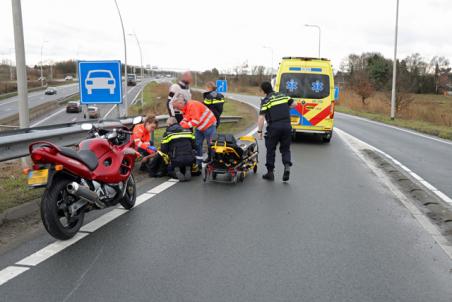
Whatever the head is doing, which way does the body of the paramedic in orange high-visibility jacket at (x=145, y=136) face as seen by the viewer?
to the viewer's right

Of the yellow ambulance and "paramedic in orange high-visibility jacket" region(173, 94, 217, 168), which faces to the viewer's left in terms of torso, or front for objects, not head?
the paramedic in orange high-visibility jacket

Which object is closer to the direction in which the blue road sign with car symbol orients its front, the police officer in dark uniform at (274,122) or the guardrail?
the guardrail

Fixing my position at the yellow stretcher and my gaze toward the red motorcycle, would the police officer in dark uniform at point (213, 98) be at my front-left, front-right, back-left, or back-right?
back-right

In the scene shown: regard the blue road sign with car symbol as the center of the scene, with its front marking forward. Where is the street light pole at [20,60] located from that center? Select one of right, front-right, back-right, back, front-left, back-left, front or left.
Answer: front-right

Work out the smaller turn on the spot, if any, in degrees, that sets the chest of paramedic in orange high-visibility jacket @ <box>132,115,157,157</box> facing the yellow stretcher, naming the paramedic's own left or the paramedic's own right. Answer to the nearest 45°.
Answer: approximately 45° to the paramedic's own right

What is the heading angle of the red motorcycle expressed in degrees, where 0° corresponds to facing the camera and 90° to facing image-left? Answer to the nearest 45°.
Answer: approximately 225°

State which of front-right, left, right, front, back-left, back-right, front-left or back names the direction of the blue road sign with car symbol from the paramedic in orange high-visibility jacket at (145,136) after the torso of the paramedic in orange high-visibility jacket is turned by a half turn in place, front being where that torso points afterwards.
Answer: front-right

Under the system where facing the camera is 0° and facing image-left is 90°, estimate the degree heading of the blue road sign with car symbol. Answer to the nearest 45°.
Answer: approximately 0°
